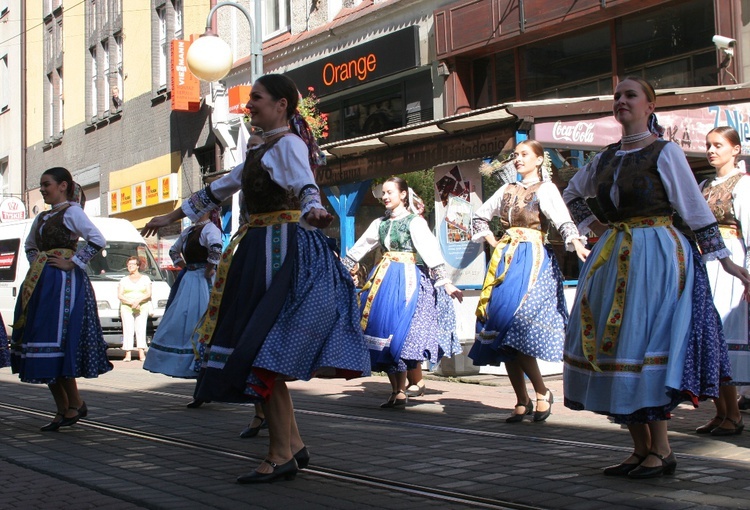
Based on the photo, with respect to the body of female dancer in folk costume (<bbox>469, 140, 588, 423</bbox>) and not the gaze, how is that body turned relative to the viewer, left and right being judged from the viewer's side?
facing the viewer and to the left of the viewer

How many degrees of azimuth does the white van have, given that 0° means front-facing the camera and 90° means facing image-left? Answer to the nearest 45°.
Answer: approximately 315°

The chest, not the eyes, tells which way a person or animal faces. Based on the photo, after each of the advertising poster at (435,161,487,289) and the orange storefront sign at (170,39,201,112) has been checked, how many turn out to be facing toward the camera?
2

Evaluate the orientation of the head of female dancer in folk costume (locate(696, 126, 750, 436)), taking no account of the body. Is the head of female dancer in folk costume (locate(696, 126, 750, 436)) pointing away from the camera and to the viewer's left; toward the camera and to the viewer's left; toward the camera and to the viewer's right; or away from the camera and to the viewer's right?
toward the camera and to the viewer's left

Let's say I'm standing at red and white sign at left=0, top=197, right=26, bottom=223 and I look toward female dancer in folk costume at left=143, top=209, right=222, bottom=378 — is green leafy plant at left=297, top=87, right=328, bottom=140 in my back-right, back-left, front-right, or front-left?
front-left

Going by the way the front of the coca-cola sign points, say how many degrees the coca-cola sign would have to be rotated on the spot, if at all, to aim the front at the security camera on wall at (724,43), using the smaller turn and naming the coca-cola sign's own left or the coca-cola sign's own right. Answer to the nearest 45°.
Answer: approximately 135° to the coca-cola sign's own left

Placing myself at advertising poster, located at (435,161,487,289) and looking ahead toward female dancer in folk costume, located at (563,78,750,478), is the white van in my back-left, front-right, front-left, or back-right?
back-right

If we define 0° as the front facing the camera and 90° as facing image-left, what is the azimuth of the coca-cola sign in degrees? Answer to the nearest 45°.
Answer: approximately 45°

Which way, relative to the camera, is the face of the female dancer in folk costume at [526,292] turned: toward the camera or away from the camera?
toward the camera

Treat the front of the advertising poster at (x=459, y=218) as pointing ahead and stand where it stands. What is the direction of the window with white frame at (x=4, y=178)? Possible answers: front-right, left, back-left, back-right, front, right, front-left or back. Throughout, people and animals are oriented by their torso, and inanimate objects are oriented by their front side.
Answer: back-right

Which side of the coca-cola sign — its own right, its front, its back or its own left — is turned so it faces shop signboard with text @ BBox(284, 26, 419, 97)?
right

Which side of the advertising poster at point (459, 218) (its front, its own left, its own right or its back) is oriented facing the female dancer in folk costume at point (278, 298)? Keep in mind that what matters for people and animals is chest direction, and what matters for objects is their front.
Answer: front

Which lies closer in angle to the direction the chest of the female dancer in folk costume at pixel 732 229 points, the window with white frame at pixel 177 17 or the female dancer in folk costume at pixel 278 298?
the female dancer in folk costume

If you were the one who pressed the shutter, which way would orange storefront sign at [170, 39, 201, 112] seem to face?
facing the viewer
